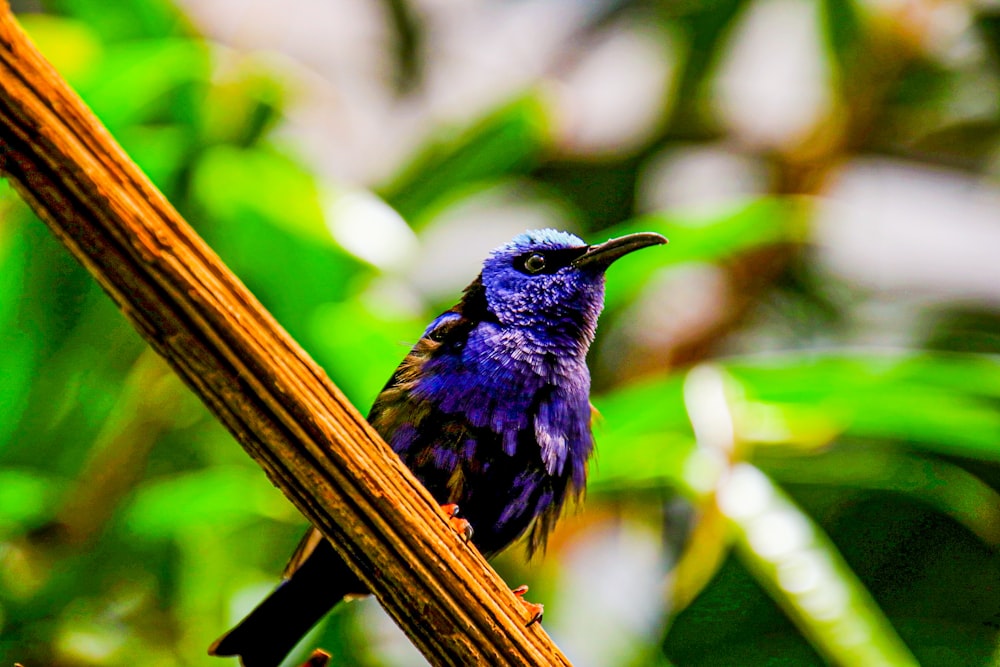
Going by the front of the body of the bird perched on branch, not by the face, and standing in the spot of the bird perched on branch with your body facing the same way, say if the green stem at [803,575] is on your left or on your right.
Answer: on your left

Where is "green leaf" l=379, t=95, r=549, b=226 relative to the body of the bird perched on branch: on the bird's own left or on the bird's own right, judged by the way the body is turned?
on the bird's own left

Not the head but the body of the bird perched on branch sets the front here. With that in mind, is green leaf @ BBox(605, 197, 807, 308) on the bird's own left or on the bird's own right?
on the bird's own left

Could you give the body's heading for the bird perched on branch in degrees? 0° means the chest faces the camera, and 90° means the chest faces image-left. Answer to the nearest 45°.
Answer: approximately 270°
